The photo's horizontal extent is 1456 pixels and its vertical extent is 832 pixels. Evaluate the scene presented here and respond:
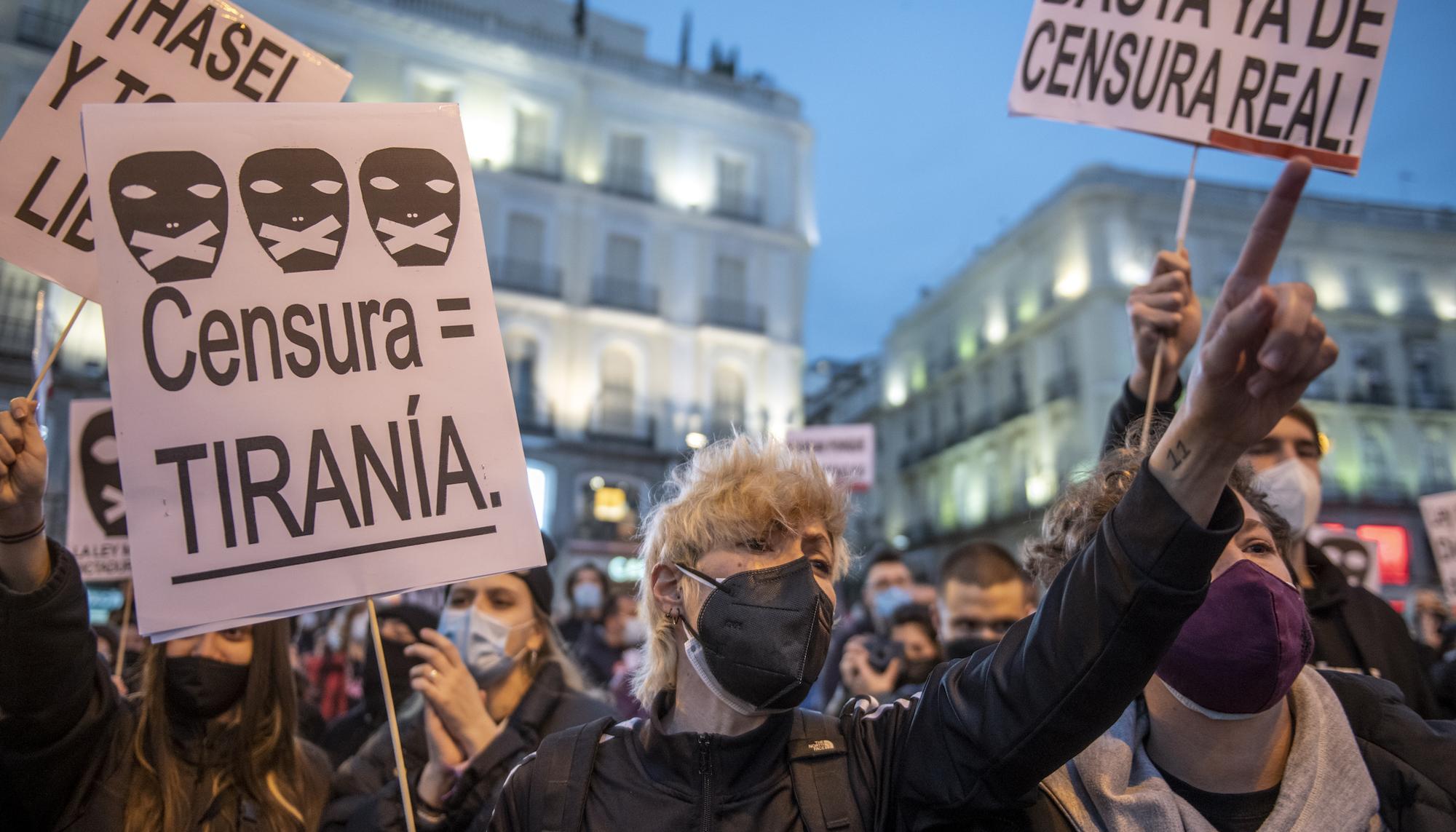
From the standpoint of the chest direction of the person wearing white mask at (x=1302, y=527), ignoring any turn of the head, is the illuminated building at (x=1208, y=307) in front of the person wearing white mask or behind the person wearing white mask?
behind

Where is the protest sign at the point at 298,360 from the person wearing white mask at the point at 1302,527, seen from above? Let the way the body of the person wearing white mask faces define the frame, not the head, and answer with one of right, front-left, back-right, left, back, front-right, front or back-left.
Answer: front-right

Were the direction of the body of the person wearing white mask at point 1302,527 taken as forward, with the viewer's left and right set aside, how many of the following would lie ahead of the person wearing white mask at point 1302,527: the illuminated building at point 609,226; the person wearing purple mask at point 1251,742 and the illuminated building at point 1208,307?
1

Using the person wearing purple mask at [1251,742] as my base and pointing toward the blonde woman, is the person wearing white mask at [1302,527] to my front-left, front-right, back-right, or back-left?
back-right

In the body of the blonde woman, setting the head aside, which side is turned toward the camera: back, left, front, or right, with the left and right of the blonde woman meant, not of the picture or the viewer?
front

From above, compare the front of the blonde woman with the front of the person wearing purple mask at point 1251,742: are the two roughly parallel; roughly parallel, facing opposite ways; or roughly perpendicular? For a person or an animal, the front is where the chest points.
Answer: roughly parallel

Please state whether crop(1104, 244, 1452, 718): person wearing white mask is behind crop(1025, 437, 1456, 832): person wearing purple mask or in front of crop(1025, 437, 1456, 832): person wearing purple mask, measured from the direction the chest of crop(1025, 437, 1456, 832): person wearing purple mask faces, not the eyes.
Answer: behind

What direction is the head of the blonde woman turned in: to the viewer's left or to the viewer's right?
to the viewer's right

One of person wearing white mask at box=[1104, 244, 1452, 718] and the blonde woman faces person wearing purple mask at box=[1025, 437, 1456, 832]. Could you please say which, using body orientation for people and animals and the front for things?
person wearing white mask at box=[1104, 244, 1452, 718]

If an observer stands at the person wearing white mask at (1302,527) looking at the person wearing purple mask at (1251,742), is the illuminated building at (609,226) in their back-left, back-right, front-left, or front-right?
back-right

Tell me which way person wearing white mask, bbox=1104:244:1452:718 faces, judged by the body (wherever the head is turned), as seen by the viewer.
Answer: toward the camera

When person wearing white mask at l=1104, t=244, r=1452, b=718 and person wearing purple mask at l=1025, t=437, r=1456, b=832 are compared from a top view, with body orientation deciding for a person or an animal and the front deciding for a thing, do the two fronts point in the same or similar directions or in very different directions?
same or similar directions

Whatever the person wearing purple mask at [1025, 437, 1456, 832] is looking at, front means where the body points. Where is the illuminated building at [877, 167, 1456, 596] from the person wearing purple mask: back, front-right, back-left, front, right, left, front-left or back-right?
back
